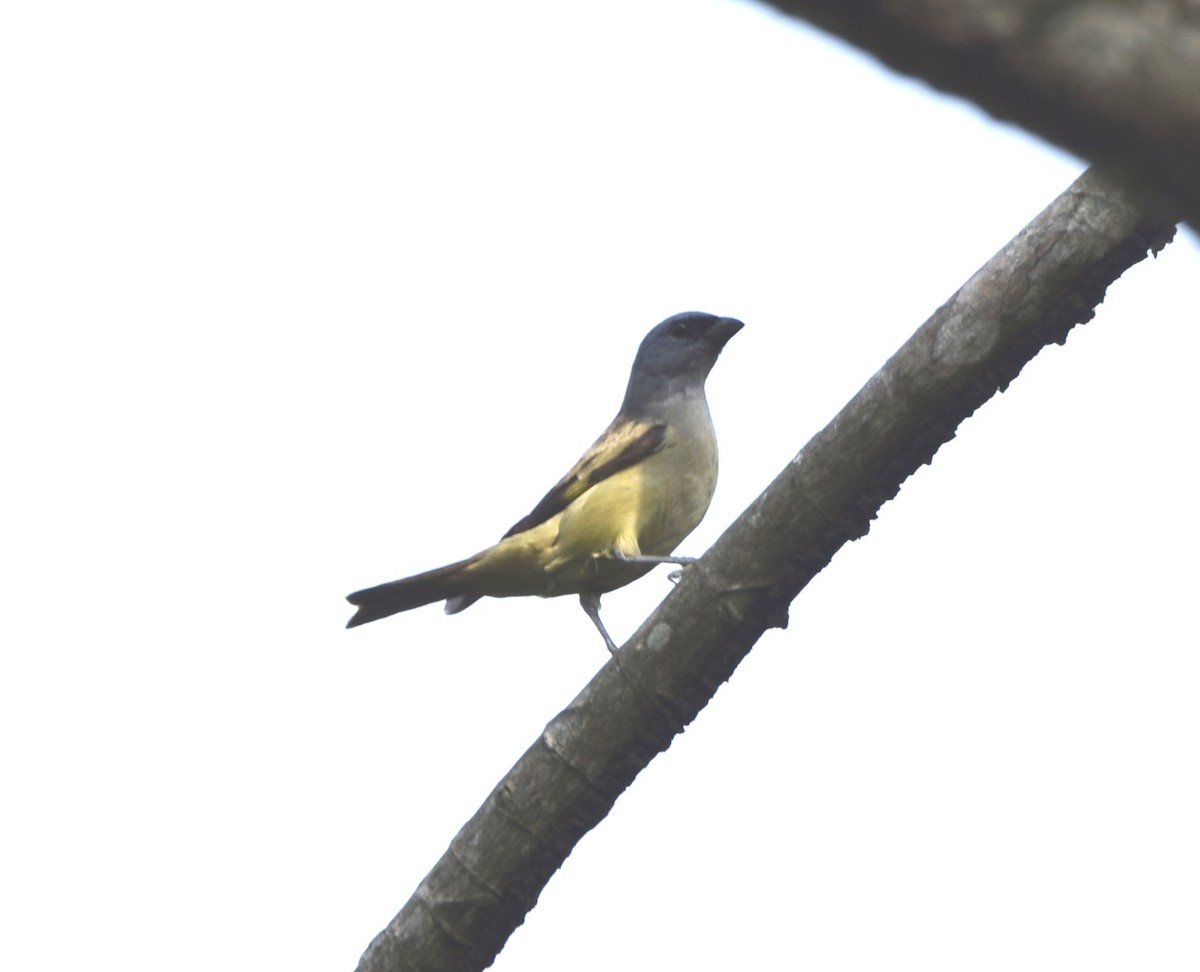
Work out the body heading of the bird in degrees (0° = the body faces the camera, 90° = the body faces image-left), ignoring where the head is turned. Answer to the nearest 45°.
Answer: approximately 270°

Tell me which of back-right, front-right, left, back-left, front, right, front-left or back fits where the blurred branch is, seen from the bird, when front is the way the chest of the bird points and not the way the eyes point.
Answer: right
